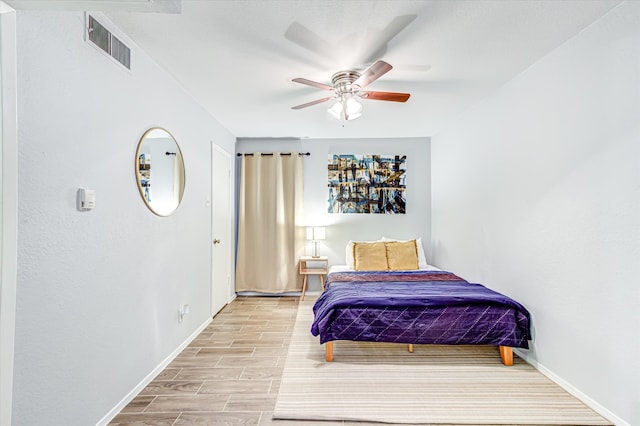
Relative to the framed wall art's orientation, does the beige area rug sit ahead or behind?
ahead

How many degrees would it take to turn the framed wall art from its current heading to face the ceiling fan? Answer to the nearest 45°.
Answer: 0° — it already faces it

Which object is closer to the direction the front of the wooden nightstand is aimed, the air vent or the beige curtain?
the air vent

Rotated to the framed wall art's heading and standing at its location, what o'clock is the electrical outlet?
The electrical outlet is roughly at 1 o'clock from the framed wall art.

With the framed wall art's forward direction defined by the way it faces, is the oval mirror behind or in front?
in front

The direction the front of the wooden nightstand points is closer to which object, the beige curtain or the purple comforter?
the purple comforter

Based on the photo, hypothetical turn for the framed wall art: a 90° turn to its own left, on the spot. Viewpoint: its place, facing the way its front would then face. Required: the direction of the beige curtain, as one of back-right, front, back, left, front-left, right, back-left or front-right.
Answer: back

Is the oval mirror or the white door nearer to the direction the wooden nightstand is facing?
the oval mirror

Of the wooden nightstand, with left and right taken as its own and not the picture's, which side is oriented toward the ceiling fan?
front

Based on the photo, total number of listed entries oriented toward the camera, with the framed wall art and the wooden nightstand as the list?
2

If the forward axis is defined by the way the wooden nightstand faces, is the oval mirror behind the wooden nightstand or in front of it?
in front

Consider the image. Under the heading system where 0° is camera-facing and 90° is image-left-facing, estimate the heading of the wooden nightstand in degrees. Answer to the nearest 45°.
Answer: approximately 0°
